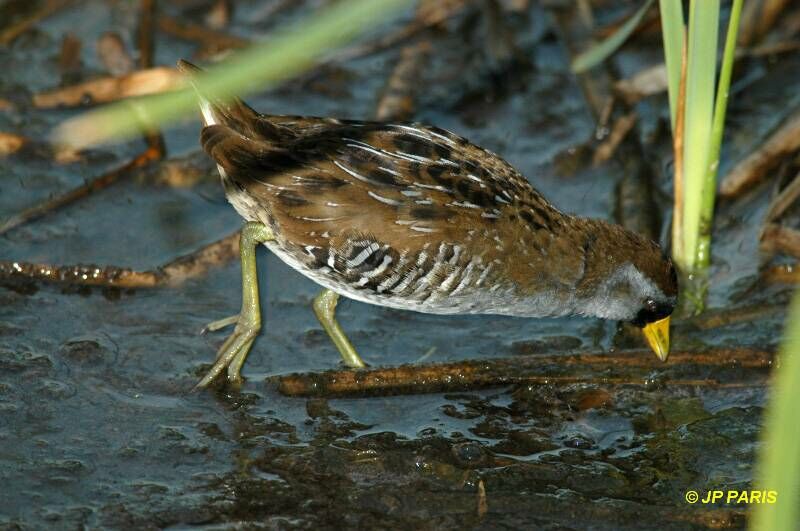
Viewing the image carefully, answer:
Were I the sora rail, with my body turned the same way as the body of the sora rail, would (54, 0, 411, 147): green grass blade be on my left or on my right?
on my right

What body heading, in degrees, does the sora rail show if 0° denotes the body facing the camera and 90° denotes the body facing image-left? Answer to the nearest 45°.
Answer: approximately 270°

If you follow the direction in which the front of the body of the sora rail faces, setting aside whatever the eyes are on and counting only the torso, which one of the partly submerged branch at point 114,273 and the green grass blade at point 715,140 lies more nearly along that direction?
the green grass blade

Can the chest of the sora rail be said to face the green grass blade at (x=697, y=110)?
yes

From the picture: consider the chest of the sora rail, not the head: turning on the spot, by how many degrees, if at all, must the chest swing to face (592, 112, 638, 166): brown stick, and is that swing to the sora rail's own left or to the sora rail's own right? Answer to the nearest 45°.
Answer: approximately 45° to the sora rail's own left
